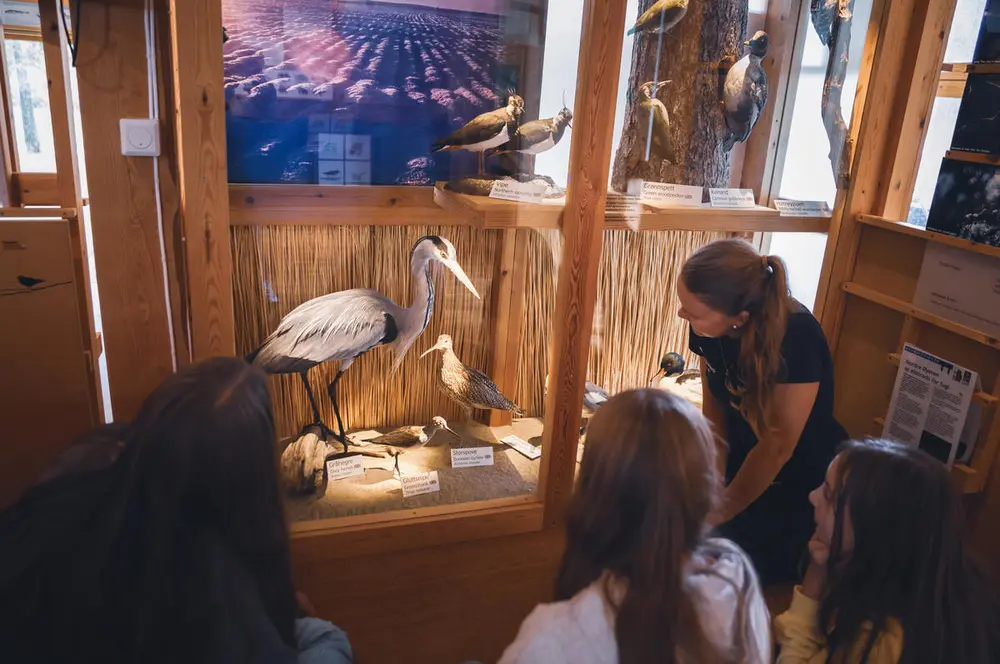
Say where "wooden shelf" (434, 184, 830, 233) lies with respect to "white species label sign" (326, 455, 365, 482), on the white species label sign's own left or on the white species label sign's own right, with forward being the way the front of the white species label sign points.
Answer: on the white species label sign's own left

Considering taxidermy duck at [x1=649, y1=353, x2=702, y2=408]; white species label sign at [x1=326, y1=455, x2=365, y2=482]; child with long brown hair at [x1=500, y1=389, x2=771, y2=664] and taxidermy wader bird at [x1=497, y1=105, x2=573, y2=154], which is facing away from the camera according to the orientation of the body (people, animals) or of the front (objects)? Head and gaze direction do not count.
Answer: the child with long brown hair

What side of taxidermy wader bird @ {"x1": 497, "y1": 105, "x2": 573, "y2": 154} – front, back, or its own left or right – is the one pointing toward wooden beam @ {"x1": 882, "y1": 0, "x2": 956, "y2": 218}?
front

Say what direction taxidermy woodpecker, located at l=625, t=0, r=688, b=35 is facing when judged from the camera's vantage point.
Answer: facing to the right of the viewer

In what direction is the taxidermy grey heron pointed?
to the viewer's right

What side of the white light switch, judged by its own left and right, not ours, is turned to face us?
front

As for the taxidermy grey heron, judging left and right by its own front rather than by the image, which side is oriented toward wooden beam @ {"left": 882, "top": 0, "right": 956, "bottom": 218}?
front

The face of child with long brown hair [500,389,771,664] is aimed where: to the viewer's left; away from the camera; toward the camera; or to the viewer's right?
away from the camera

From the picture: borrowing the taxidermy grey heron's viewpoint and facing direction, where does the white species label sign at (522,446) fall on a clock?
The white species label sign is roughly at 12 o'clock from the taxidermy grey heron.

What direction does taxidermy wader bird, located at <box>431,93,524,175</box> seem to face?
to the viewer's right

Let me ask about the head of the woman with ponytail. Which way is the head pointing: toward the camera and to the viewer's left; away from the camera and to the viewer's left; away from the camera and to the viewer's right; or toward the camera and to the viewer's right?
toward the camera and to the viewer's left

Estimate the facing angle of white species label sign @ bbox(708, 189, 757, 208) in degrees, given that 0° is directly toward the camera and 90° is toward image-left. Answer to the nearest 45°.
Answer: approximately 0°

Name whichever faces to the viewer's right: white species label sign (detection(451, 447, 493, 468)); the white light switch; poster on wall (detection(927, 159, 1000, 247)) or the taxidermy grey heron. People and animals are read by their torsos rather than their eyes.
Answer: the taxidermy grey heron

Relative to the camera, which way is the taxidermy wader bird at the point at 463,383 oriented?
to the viewer's left

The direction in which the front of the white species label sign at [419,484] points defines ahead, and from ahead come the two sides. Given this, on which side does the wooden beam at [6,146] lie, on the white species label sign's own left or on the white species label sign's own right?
on the white species label sign's own right

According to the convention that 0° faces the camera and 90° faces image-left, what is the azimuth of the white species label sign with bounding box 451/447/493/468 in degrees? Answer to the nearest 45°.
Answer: approximately 0°

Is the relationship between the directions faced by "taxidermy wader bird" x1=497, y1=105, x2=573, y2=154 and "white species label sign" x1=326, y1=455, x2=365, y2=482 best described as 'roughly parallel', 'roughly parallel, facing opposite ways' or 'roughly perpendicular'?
roughly perpendicular

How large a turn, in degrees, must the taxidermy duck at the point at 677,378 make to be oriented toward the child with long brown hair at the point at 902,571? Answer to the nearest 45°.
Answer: approximately 90° to its left

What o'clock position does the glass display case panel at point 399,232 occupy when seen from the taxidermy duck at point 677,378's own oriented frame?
The glass display case panel is roughly at 11 o'clock from the taxidermy duck.
